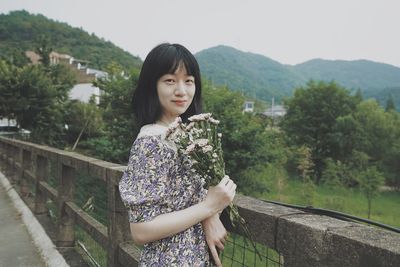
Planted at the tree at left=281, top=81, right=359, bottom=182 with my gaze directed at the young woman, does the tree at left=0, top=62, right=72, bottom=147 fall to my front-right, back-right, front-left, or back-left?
front-right

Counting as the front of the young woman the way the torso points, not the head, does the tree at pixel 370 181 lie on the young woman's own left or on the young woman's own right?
on the young woman's own left
